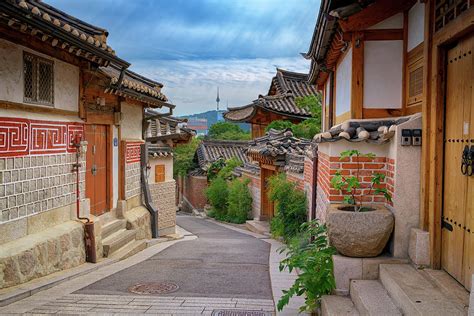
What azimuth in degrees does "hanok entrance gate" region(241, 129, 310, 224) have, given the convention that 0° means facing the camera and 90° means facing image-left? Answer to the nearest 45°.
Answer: approximately 45°

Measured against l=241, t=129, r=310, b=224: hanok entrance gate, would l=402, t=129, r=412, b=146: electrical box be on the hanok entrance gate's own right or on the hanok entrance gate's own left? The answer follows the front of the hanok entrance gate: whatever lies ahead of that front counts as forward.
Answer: on the hanok entrance gate's own left

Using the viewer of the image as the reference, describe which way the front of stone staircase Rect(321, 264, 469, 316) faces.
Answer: facing the viewer and to the left of the viewer

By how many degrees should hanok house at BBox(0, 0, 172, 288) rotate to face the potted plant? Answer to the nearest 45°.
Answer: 0° — it already faces it

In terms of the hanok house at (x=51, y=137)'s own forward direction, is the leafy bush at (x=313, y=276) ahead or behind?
ahead

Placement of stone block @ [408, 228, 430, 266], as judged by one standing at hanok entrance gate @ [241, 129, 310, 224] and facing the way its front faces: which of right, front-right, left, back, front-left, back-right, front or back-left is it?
front-left

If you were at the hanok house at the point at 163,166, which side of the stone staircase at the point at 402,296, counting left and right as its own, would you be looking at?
right

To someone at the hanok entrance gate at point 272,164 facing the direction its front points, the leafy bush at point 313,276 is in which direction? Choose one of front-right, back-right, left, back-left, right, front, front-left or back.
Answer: front-left

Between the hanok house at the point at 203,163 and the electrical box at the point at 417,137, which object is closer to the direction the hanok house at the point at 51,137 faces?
the electrical box

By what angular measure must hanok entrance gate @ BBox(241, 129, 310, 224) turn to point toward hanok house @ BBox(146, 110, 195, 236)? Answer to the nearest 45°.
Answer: approximately 45° to its right

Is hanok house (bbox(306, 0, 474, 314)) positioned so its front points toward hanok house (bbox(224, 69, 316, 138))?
no

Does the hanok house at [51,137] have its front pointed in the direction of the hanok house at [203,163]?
no

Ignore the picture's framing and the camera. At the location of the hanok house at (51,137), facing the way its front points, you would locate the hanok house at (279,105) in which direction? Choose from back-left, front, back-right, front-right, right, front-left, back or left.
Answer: left

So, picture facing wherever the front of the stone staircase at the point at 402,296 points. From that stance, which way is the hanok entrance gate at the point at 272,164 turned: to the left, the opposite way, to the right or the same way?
the same way
